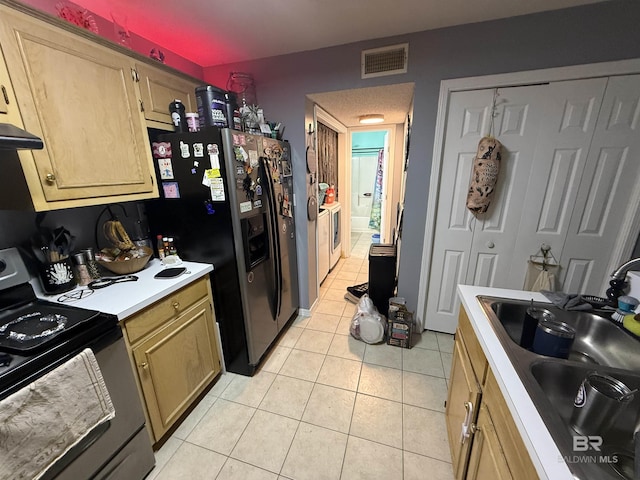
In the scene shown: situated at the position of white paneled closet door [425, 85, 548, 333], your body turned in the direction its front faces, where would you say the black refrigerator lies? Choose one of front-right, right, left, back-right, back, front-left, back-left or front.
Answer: front-right

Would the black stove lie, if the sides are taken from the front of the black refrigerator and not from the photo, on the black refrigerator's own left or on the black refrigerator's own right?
on the black refrigerator's own right

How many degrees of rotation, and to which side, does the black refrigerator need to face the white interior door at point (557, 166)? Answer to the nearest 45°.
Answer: approximately 45° to its left

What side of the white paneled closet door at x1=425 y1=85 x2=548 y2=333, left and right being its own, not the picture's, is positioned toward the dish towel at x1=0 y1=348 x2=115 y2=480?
front

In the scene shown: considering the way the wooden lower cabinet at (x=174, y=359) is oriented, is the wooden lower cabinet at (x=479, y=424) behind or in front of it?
in front

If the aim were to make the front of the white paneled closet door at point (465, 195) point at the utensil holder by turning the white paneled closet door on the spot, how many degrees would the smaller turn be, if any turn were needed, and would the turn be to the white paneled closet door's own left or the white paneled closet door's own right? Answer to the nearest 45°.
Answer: approximately 45° to the white paneled closet door's own right

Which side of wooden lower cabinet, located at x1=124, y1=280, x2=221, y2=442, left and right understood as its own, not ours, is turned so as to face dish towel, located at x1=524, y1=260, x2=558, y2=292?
front

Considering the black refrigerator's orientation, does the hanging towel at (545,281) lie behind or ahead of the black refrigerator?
ahead

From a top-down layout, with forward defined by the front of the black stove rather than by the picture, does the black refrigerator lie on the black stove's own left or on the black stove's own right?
on the black stove's own left

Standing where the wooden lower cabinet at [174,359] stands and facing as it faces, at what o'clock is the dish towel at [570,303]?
The dish towel is roughly at 12 o'clock from the wooden lower cabinet.

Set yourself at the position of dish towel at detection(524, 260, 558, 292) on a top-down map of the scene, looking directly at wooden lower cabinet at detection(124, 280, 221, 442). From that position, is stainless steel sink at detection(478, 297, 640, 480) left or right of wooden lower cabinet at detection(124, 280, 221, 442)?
left

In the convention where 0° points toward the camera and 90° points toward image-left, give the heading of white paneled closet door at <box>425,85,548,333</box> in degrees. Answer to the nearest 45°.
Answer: approximately 0°
